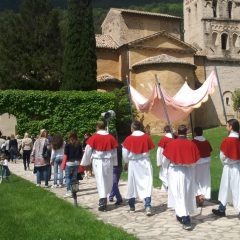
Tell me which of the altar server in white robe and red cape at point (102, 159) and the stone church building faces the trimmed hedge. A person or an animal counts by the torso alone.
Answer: the altar server in white robe and red cape

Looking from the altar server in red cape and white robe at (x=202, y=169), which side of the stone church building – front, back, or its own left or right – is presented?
back

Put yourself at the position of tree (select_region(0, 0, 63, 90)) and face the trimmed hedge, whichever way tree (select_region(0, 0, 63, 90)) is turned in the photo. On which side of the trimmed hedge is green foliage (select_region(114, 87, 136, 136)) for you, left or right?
left

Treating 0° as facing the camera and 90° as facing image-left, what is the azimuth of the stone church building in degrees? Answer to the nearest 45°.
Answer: approximately 180°
